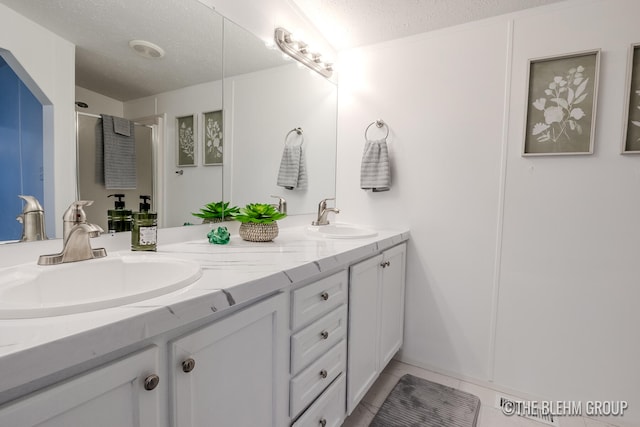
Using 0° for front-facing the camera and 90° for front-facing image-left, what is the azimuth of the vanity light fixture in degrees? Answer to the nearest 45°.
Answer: approximately 315°

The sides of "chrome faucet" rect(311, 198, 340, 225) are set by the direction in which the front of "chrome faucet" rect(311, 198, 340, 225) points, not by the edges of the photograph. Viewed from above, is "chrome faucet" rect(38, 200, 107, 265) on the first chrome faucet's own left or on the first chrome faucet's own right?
on the first chrome faucet's own right

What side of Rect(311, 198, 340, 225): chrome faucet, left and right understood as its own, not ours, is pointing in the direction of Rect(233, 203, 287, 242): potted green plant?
right
